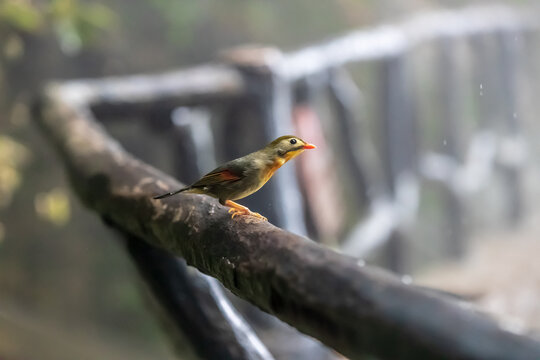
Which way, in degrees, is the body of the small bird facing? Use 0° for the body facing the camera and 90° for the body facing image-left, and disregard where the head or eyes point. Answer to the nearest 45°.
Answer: approximately 270°
